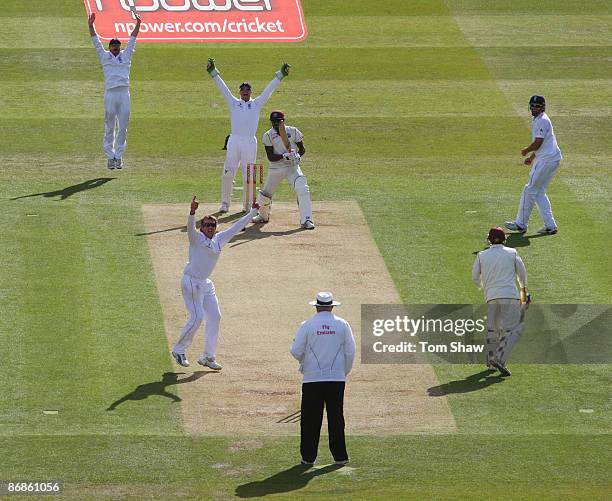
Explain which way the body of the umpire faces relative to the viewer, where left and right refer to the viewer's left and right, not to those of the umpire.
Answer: facing away from the viewer

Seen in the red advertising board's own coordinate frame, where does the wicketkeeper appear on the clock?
The wicketkeeper is roughly at 12 o'clock from the red advertising board.

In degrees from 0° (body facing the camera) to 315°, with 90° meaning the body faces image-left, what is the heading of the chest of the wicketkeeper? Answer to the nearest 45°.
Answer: approximately 0°
